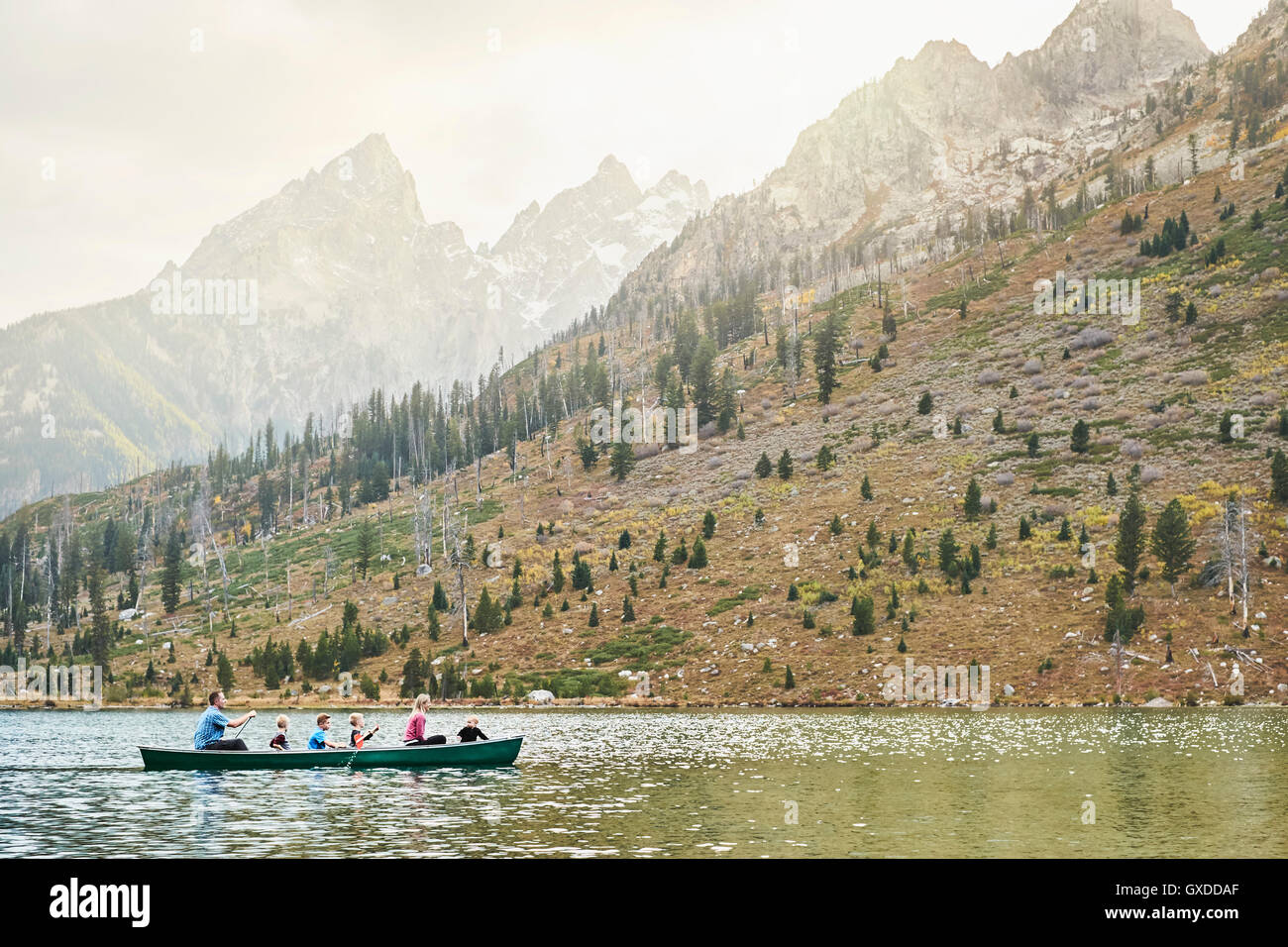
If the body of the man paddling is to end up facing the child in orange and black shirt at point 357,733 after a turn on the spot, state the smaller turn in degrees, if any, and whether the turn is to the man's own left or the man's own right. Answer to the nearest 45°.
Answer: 0° — they already face them

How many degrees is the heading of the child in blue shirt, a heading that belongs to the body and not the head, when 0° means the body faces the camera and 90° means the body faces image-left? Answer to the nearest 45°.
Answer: approximately 270°

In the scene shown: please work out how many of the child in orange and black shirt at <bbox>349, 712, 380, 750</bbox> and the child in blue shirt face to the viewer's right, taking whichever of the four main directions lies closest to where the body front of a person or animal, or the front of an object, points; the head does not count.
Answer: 2

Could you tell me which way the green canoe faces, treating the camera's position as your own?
facing to the right of the viewer

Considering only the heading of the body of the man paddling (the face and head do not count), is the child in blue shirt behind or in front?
in front

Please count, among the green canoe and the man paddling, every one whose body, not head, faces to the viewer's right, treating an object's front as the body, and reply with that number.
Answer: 2

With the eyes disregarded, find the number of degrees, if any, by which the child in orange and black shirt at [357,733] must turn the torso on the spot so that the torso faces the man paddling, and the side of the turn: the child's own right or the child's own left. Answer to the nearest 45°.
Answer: approximately 180°

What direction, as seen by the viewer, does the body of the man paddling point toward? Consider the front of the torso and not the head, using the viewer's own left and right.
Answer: facing to the right of the viewer

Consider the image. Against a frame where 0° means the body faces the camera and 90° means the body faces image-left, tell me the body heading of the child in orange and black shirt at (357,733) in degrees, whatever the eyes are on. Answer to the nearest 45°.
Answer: approximately 270°

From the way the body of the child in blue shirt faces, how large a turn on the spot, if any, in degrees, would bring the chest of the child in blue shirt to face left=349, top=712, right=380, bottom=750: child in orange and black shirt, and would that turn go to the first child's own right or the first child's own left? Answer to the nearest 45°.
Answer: approximately 45° to the first child's own right
